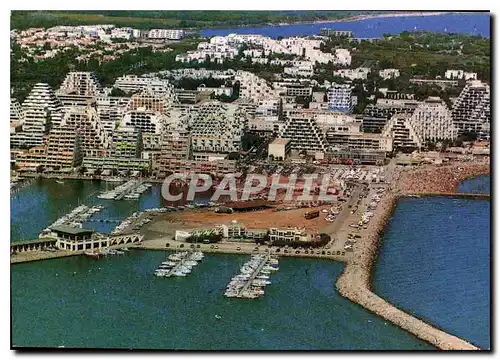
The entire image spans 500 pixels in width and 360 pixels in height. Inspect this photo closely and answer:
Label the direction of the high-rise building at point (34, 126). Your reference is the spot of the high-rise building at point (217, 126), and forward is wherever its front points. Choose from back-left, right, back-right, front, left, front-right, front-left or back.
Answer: right

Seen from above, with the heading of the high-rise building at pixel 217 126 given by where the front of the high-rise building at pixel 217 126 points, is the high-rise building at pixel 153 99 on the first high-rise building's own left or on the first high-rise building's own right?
on the first high-rise building's own right

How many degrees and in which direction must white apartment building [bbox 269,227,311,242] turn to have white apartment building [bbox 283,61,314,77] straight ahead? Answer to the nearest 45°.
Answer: approximately 180°

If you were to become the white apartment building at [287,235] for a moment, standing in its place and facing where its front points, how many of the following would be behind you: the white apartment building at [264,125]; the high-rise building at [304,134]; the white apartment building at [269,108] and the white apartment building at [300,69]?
4

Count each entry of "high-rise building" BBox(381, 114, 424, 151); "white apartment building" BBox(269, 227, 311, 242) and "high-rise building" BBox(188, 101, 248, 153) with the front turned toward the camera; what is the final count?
3

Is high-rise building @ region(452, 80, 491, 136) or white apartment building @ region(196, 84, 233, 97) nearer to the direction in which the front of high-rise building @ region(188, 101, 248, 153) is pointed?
the high-rise building

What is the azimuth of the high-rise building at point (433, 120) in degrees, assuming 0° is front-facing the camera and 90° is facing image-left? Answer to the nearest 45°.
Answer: approximately 0°
